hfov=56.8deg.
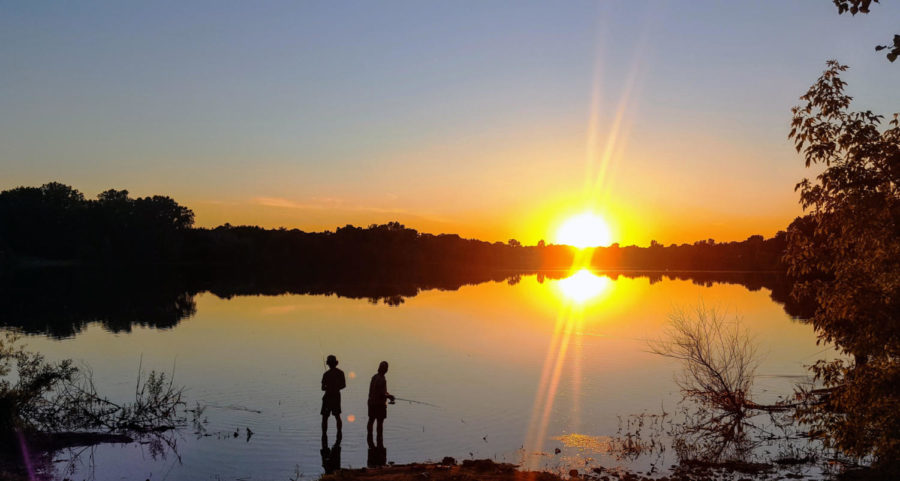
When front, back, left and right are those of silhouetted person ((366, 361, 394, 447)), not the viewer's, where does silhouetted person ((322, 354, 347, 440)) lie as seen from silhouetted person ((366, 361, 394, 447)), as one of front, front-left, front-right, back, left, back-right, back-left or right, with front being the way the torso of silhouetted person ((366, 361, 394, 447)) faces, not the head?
back

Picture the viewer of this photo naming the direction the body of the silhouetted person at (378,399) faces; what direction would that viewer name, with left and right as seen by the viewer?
facing to the right of the viewer

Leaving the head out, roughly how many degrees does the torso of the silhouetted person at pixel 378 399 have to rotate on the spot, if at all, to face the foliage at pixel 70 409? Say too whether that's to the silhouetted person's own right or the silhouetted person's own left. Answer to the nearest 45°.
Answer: approximately 180°

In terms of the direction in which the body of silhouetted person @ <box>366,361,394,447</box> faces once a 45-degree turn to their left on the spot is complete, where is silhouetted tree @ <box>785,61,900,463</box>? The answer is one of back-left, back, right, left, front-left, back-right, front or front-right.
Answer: right
